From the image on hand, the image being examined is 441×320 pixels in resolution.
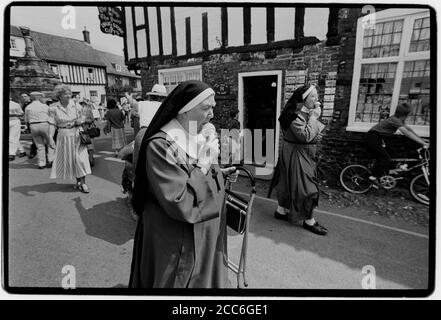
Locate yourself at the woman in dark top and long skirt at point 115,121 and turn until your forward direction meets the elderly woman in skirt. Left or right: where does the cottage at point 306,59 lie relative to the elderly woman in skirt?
left

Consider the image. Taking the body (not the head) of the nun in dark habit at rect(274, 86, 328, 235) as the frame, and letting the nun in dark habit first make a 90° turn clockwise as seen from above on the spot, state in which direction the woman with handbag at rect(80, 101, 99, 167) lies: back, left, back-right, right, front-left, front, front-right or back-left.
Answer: right

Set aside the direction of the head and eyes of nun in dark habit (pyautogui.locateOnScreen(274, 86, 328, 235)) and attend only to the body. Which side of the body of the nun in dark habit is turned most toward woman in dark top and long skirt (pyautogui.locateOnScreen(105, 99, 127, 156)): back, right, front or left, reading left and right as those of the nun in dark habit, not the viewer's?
back

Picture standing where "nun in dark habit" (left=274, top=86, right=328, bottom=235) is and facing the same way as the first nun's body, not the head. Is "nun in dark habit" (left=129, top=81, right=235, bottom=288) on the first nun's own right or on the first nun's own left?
on the first nun's own right

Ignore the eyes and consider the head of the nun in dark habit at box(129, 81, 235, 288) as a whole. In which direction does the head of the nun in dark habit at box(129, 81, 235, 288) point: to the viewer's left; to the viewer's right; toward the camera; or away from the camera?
to the viewer's right

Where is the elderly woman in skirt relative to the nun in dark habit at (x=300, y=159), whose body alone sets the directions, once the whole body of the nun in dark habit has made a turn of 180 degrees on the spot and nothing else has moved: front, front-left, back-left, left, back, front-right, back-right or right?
front
